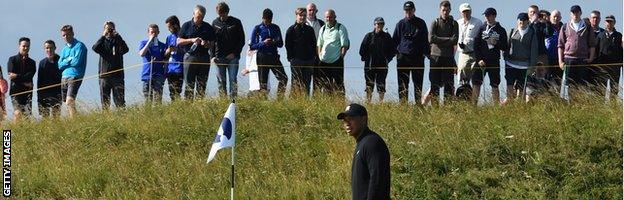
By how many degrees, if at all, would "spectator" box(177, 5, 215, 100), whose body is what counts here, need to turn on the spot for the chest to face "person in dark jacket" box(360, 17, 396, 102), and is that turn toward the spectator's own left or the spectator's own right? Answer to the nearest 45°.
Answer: approximately 90° to the spectator's own left

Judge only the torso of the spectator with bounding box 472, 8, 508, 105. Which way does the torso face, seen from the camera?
toward the camera

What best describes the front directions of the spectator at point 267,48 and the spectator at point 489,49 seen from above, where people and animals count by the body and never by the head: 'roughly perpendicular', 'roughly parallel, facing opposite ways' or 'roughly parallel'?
roughly parallel

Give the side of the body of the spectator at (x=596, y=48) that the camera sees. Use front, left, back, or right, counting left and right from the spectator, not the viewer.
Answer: front

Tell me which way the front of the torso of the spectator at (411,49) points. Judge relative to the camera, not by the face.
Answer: toward the camera

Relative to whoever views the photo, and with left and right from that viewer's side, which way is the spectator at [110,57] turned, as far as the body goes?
facing the viewer

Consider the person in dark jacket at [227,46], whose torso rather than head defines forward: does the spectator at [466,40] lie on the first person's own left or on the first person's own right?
on the first person's own left

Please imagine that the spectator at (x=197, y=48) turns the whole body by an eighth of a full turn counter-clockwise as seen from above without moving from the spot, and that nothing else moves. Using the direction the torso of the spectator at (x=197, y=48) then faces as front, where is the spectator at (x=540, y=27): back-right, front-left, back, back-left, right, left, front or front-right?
front-left

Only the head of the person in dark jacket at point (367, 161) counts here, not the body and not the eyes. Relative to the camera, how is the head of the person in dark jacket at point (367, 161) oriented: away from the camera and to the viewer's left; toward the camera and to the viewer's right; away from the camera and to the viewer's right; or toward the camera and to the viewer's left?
toward the camera and to the viewer's left

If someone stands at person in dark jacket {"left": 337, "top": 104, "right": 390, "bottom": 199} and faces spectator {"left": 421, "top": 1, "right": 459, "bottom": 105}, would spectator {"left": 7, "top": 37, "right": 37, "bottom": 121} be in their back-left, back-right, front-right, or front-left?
front-left

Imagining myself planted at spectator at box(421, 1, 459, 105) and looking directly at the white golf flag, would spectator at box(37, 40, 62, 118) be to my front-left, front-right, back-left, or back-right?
front-right

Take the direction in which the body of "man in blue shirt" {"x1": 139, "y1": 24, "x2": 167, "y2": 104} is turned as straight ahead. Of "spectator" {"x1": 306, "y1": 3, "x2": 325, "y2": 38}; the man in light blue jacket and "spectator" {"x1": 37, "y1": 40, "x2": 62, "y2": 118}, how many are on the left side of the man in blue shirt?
1

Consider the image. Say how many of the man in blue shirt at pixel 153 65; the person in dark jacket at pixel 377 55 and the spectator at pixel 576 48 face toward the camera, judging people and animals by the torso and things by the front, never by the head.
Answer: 3
